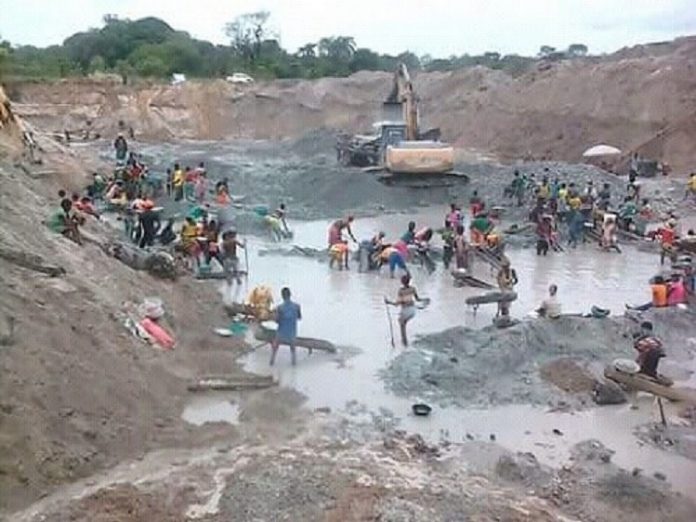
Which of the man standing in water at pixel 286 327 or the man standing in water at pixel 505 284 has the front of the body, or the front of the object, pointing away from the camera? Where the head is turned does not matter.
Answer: the man standing in water at pixel 286 327

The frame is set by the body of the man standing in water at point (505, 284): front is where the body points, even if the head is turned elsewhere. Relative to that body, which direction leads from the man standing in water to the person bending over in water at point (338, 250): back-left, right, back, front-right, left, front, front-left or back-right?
back-right

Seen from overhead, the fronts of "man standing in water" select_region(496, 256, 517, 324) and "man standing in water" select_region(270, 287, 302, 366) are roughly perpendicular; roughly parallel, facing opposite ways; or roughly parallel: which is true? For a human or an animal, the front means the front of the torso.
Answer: roughly parallel, facing opposite ways

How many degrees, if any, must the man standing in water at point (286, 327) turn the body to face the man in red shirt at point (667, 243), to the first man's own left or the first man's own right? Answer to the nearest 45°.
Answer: approximately 45° to the first man's own right

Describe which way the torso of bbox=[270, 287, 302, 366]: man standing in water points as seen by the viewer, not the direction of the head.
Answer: away from the camera

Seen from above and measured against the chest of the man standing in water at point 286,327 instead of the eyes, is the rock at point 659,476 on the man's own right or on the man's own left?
on the man's own right

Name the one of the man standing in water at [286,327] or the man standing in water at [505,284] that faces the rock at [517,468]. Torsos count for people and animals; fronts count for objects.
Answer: the man standing in water at [505,284]

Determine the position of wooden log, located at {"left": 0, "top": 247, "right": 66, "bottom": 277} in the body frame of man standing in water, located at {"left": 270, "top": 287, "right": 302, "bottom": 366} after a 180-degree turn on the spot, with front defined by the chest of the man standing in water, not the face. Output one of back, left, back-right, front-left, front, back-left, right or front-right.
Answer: right

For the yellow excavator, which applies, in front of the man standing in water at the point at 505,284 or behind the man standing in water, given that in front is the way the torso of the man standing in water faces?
behind

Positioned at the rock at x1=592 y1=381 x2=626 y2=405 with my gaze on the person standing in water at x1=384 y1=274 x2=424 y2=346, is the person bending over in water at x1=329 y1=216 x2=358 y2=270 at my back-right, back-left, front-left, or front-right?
front-right

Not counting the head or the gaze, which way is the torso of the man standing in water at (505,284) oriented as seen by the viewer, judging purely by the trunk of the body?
toward the camera
